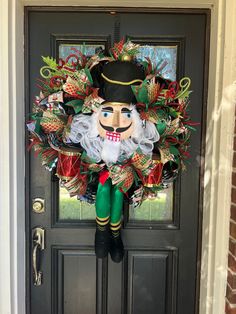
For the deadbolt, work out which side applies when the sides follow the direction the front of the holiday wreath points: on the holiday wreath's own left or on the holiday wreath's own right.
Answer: on the holiday wreath's own right

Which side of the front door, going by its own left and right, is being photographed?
front
